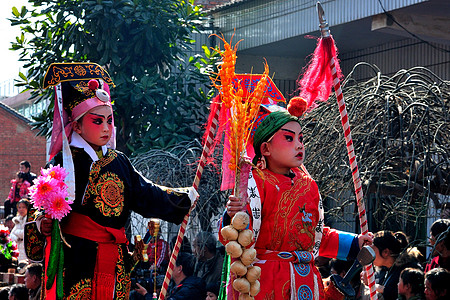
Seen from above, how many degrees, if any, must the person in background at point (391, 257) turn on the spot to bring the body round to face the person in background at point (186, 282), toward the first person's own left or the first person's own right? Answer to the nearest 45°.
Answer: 0° — they already face them

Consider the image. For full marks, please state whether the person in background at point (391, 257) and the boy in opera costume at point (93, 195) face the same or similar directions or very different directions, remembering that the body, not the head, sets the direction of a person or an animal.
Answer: very different directions

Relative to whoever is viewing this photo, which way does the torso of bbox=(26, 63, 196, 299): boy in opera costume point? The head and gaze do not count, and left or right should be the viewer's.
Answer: facing the viewer and to the right of the viewer

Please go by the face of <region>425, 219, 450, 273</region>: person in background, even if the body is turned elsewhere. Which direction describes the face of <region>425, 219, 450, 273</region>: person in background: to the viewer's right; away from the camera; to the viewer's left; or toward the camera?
to the viewer's left

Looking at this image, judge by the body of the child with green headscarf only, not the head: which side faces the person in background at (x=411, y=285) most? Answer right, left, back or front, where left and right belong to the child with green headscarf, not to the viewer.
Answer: left

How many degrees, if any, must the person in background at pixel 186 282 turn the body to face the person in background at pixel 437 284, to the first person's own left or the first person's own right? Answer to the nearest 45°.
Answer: approximately 135° to the first person's own left

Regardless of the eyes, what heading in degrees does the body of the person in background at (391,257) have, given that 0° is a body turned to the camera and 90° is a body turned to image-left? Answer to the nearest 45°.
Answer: approximately 90°
